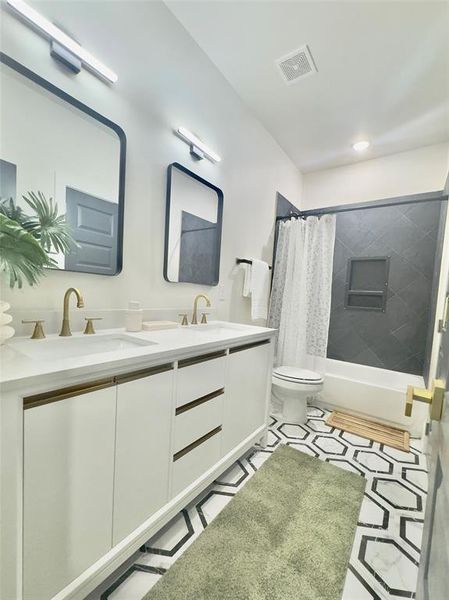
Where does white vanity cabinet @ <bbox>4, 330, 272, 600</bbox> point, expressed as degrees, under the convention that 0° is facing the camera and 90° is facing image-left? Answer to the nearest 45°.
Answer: approximately 315°

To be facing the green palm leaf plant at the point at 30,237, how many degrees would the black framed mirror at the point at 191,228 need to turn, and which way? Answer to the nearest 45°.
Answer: approximately 90° to its right

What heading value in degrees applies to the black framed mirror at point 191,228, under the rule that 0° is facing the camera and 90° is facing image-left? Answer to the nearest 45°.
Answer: approximately 315°

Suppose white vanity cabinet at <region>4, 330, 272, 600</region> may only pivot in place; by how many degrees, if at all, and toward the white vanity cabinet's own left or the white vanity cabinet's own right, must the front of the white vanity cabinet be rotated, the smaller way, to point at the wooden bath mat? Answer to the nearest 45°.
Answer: approximately 45° to the white vanity cabinet's own left

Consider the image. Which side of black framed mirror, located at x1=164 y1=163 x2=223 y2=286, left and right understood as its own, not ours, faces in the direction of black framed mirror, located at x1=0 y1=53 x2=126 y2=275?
right

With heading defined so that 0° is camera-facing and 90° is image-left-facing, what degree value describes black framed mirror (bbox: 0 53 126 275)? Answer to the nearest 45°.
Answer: approximately 315°

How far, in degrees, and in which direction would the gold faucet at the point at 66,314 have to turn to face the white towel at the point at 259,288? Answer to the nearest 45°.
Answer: approximately 45° to its left

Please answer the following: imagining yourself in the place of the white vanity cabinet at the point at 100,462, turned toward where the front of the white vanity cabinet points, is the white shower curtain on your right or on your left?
on your left

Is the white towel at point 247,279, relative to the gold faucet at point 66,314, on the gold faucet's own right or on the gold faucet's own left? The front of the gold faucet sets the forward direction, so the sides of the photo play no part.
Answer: on the gold faucet's own left

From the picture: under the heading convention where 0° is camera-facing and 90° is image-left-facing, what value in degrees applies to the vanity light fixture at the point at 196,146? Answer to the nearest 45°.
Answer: approximately 315°
